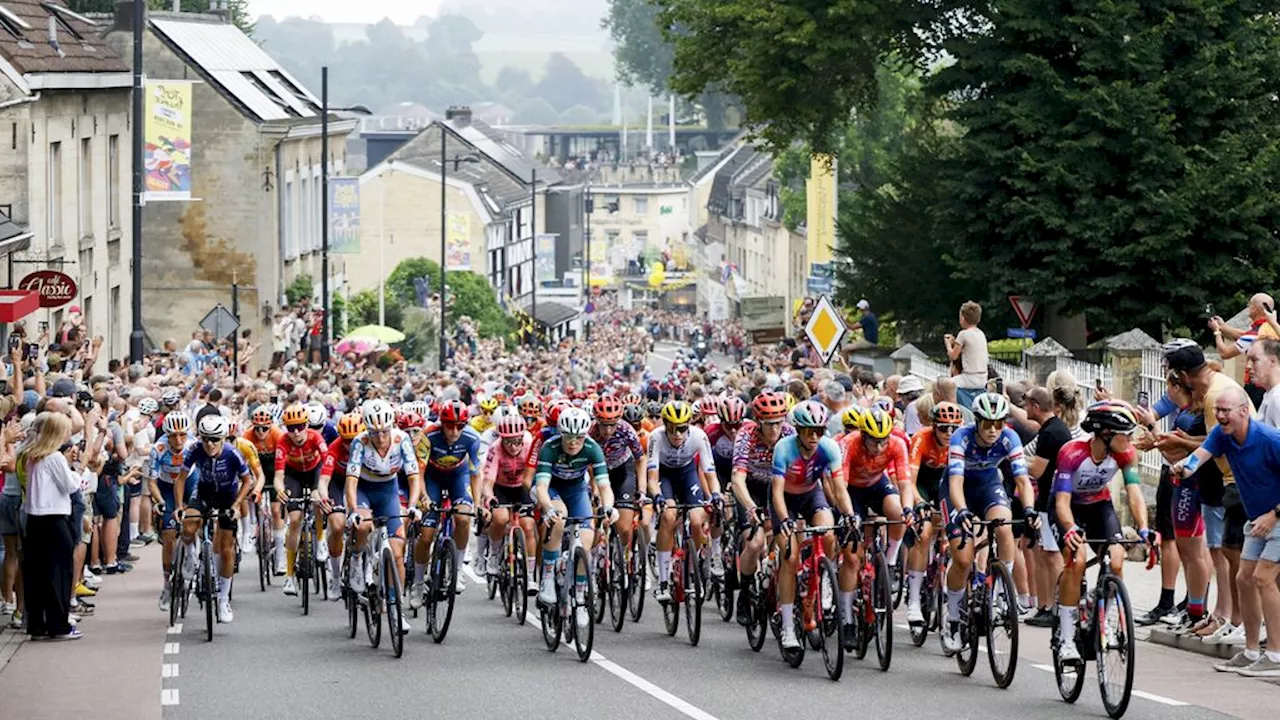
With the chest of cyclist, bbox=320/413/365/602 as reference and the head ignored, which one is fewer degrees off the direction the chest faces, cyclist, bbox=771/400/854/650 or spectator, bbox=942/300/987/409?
the cyclist

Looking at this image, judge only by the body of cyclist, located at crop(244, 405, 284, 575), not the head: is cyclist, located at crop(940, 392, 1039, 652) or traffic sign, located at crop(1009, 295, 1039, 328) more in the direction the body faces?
the cyclist

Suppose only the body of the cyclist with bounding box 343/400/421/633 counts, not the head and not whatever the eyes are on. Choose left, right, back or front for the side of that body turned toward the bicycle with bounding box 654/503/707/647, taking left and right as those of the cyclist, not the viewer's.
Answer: left

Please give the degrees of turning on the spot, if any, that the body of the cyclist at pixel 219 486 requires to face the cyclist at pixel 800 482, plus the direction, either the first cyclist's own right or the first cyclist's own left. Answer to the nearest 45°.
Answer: approximately 45° to the first cyclist's own left

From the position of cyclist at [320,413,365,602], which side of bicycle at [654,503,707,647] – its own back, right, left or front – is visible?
right

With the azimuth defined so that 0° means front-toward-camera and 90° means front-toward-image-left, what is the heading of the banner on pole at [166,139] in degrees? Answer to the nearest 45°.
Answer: approximately 0°

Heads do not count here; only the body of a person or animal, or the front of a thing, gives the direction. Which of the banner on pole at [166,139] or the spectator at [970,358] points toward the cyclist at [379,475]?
the banner on pole
